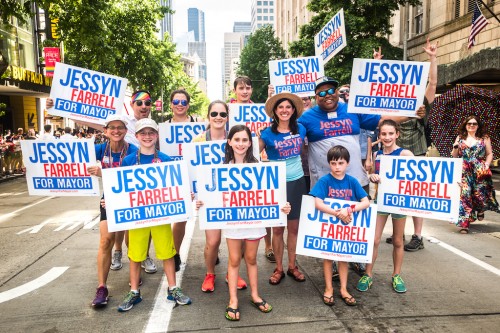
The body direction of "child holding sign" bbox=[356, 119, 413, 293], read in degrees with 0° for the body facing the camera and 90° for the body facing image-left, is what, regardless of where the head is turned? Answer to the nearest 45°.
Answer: approximately 0°

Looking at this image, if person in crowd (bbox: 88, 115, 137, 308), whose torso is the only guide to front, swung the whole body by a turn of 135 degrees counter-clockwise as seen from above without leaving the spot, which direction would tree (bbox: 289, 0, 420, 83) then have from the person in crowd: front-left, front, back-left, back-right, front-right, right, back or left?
front

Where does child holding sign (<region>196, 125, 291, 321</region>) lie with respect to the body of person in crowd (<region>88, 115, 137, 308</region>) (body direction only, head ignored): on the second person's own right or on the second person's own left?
on the second person's own left

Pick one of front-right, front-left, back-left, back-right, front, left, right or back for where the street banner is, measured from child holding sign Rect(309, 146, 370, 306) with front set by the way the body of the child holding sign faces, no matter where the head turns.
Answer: back-right
